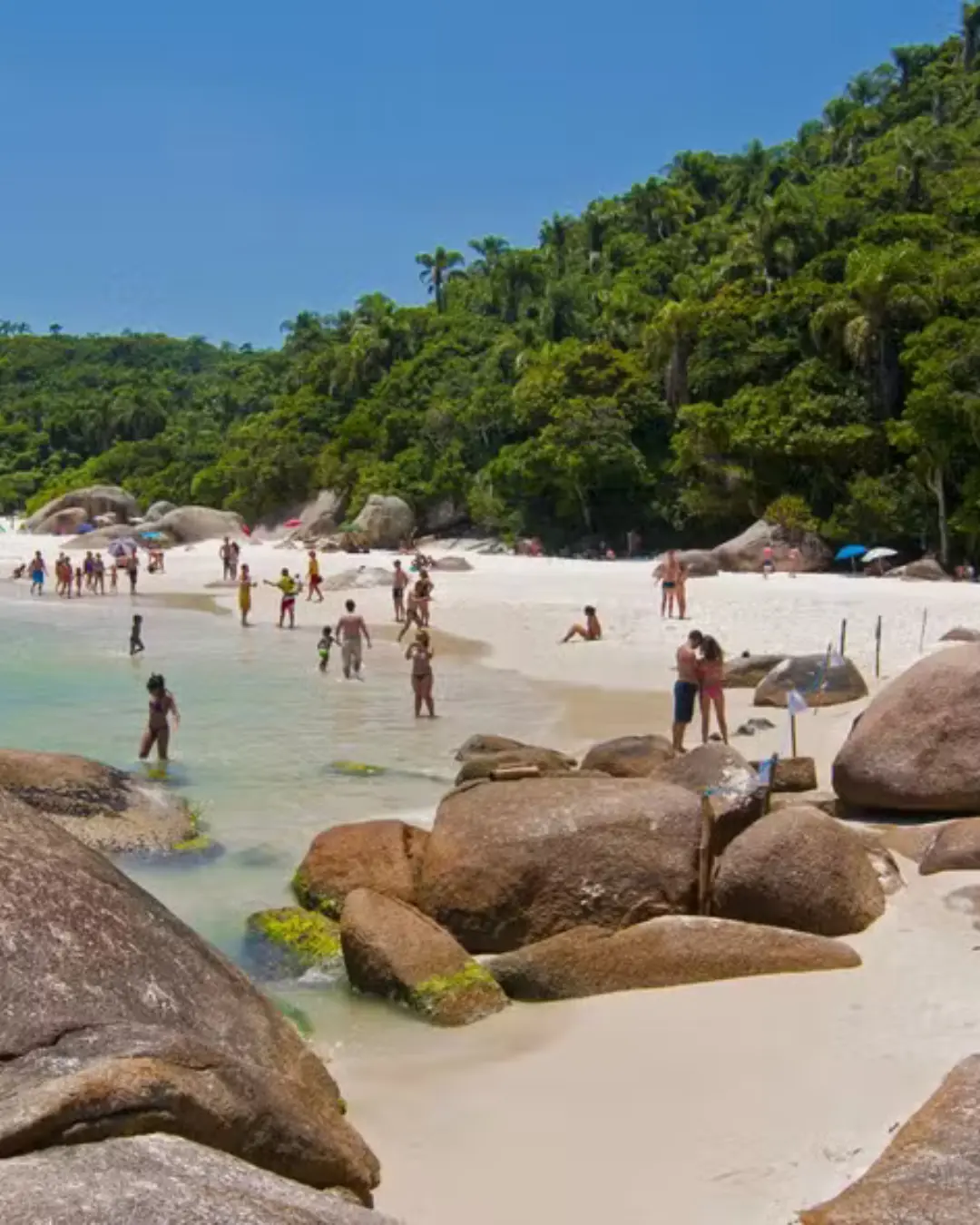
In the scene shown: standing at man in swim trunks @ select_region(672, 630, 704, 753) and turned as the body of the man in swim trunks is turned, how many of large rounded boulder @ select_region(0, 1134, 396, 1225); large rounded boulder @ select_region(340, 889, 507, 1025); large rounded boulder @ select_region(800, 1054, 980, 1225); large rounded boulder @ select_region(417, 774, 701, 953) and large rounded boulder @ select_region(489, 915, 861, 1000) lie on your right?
5

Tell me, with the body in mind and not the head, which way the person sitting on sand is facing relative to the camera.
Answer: to the viewer's left

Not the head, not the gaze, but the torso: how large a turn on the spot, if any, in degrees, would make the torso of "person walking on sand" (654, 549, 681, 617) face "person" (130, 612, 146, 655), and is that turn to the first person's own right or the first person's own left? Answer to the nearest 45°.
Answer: approximately 90° to the first person's own right

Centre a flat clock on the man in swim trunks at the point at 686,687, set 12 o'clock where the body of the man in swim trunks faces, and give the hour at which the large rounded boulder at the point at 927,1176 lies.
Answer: The large rounded boulder is roughly at 3 o'clock from the man in swim trunks.

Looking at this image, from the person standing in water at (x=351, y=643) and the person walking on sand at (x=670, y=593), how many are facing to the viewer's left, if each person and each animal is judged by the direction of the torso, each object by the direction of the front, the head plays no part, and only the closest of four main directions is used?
0

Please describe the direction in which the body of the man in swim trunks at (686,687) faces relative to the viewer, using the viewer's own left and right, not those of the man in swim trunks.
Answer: facing to the right of the viewer

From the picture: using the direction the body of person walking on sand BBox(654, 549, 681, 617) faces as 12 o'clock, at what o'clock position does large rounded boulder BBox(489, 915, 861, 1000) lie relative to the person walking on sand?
The large rounded boulder is roughly at 12 o'clock from the person walking on sand.

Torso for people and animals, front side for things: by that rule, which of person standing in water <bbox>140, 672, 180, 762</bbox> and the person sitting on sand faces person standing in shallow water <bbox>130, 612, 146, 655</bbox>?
the person sitting on sand

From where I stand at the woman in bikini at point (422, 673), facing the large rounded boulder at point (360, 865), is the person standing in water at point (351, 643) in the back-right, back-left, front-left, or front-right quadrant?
back-right

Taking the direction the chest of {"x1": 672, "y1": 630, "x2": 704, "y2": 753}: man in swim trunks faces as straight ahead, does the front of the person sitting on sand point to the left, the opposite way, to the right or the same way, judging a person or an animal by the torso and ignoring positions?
the opposite way

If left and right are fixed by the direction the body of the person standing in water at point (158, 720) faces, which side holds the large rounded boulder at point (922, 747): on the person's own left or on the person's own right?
on the person's own left

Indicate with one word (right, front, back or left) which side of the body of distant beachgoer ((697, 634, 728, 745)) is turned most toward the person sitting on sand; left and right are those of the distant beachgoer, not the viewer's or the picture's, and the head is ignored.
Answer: front
